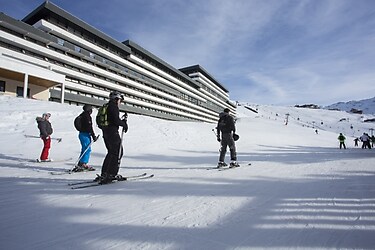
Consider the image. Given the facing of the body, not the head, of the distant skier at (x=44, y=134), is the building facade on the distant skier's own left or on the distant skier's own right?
on the distant skier's own left

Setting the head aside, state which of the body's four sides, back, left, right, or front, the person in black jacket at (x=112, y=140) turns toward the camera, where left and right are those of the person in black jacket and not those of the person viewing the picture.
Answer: right

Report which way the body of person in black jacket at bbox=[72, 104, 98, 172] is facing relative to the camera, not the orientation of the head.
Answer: to the viewer's right

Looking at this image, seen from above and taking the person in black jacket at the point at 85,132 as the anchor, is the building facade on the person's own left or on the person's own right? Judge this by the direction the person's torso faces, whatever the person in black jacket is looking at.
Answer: on the person's own left
